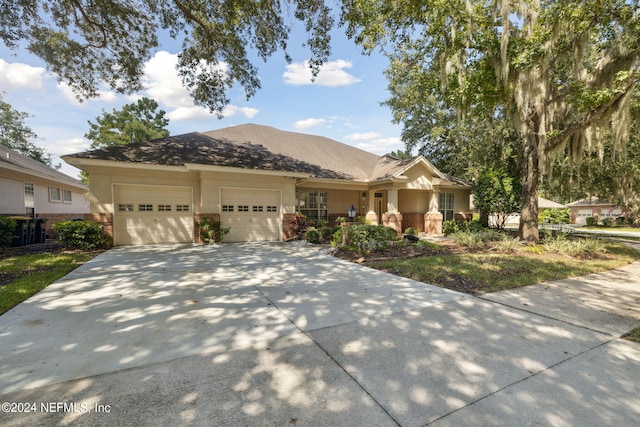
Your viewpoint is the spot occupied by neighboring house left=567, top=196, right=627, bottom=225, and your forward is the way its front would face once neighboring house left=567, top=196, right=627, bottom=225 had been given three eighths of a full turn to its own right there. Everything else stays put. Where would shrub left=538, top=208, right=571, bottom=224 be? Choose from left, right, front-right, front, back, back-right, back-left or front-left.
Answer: left

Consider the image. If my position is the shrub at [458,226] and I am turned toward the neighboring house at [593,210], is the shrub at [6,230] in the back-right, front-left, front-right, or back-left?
back-left

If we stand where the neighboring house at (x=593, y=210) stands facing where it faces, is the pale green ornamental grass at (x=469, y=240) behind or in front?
in front

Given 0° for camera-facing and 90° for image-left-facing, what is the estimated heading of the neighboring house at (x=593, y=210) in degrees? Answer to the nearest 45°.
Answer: approximately 0°

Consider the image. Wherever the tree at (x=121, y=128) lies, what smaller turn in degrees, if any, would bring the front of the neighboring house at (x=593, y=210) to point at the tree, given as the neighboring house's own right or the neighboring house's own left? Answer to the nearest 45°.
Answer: approximately 45° to the neighboring house's own right

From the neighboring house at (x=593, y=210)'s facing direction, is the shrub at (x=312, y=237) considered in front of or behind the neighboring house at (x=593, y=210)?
in front

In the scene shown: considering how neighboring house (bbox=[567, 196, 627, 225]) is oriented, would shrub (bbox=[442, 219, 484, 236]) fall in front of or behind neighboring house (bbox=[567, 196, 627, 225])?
in front
